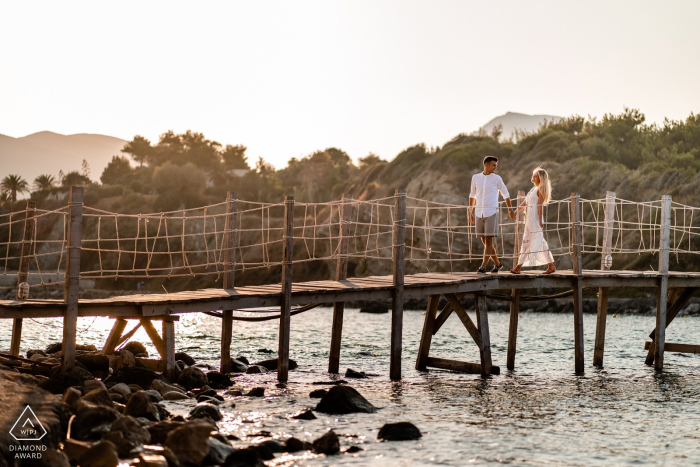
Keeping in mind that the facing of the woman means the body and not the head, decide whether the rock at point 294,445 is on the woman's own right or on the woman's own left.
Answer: on the woman's own left

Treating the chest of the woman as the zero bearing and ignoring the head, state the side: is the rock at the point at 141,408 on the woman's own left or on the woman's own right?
on the woman's own left

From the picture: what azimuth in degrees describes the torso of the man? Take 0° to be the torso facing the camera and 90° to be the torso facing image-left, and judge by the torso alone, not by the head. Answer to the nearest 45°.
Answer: approximately 0°

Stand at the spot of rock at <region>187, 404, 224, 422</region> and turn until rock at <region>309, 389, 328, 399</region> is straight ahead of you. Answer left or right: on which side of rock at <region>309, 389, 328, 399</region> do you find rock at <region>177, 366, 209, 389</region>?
left

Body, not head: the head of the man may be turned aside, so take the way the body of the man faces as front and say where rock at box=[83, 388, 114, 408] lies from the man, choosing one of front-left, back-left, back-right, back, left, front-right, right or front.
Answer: front-right

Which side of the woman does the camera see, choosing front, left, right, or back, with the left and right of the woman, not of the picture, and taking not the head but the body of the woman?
left

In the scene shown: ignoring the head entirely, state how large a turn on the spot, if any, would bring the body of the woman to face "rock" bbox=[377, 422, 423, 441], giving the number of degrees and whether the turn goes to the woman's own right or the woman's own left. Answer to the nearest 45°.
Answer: approximately 90° to the woman's own left

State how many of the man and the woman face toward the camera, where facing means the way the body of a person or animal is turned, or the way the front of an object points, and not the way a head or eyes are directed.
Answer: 1

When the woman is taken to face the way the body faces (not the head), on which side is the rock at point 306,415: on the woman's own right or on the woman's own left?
on the woman's own left

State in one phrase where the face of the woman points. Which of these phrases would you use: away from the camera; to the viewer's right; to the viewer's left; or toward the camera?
to the viewer's left

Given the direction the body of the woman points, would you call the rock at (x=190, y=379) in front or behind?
in front

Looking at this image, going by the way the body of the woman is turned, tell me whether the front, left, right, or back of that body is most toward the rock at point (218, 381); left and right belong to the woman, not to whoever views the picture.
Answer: front
